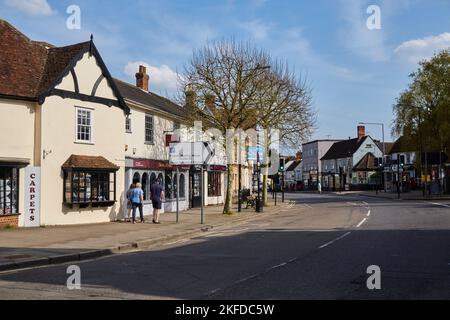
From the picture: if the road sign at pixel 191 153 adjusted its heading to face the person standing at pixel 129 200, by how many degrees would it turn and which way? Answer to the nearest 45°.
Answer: approximately 90° to its right

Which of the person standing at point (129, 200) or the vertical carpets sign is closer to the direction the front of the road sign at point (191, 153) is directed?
the vertical carpets sign

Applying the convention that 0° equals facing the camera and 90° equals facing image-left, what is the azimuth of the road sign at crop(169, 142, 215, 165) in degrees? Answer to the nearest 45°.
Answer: approximately 0°

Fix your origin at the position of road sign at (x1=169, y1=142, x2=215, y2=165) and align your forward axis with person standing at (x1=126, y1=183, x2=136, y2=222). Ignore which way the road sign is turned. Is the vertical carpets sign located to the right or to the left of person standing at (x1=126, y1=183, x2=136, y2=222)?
left

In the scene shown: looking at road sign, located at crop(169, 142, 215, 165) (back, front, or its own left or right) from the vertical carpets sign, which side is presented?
right
